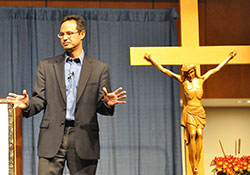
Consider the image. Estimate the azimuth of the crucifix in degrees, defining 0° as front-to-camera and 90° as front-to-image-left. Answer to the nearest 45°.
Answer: approximately 0°
